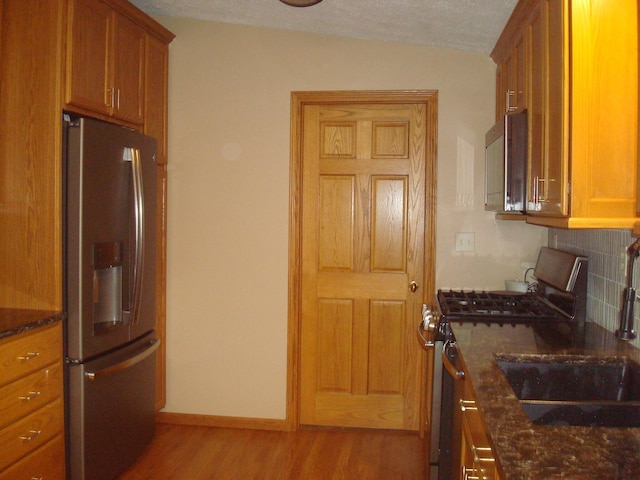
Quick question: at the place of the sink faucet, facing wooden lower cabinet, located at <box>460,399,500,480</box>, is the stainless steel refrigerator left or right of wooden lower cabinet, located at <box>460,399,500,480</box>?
right

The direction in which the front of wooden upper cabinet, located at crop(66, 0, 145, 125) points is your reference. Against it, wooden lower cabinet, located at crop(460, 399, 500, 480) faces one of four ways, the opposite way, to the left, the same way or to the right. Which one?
the opposite way

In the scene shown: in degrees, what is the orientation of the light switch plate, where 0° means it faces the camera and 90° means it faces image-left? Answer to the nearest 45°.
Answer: approximately 0°

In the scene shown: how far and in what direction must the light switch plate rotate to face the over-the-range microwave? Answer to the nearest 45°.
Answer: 0° — it already faces it

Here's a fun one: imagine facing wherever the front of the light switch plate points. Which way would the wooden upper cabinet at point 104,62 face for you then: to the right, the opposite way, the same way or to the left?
to the left

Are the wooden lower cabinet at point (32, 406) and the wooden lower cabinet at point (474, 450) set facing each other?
yes

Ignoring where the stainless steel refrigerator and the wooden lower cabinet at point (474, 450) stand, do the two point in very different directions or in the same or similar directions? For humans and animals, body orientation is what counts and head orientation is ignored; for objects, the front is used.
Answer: very different directions

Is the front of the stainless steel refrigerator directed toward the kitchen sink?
yes

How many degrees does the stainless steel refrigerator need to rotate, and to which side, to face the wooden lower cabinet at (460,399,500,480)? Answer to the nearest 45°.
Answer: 0° — it already faces it

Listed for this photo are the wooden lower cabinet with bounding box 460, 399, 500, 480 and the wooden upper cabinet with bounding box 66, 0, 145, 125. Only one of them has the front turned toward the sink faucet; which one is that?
the wooden upper cabinet

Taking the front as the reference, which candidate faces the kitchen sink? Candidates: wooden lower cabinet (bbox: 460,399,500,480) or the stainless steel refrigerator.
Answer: the stainless steel refrigerator
